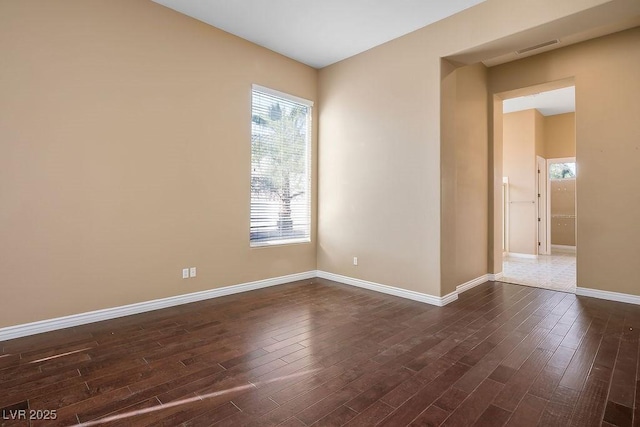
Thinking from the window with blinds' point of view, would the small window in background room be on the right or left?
on its left

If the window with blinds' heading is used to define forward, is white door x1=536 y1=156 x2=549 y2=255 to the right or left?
on its left

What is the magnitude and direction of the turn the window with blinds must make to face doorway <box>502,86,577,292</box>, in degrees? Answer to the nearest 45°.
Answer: approximately 45° to its left

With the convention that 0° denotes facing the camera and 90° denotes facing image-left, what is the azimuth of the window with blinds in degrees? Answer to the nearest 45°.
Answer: approximately 315°
